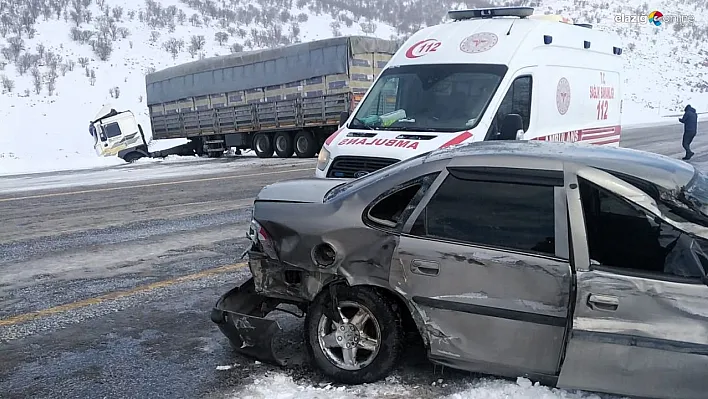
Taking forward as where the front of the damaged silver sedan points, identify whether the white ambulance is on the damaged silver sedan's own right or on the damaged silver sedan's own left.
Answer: on the damaged silver sedan's own left

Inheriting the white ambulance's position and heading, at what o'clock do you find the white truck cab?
The white truck cab is roughly at 3 o'clock from the white ambulance.

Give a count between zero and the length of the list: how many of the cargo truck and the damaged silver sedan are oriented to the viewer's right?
1

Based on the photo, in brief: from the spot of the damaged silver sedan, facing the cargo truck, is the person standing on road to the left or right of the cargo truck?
right

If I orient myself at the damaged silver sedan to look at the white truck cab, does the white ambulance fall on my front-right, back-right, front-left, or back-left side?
front-right

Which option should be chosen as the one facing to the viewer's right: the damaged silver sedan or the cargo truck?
the damaged silver sedan

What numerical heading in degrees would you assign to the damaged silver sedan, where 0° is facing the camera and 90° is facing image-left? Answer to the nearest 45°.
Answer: approximately 270°

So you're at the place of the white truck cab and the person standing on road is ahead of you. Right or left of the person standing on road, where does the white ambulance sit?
right

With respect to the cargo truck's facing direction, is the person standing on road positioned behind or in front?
behind

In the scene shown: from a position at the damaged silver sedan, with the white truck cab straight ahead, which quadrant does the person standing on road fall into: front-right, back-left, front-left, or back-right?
front-right

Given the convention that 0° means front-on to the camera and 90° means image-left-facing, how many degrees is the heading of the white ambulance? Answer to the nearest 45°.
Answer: approximately 45°

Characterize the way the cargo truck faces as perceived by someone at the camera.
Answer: facing away from the viewer and to the left of the viewer

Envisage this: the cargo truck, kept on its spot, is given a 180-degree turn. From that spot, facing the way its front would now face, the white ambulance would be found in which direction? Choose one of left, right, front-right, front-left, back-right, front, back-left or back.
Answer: front-right
